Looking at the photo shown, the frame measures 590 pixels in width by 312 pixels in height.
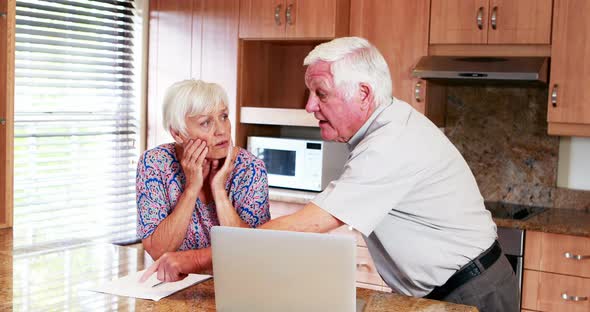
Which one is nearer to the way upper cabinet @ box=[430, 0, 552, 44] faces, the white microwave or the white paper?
the white paper

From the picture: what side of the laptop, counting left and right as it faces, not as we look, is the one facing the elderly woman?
front

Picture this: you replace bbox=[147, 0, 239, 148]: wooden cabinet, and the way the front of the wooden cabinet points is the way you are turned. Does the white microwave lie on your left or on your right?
on your left

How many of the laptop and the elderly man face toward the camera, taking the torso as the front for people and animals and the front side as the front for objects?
0

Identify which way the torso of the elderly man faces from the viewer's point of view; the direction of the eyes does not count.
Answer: to the viewer's left

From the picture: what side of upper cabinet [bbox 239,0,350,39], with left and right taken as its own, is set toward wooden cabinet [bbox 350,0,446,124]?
left

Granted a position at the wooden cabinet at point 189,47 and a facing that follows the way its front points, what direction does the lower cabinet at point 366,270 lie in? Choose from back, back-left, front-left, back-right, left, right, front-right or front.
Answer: front-left

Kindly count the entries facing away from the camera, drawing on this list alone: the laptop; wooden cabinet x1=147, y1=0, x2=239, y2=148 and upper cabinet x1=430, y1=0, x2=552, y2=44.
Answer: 1

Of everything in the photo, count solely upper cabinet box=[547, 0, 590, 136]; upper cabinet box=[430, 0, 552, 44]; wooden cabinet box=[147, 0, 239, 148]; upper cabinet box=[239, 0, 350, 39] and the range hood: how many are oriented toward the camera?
5

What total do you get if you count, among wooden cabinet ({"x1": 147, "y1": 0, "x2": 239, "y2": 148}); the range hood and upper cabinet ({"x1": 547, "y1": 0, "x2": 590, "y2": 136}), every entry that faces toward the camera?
3

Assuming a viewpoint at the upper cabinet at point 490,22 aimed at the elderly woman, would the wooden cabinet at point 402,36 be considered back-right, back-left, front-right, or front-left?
front-right

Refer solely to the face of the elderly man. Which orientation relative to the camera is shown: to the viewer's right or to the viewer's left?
to the viewer's left

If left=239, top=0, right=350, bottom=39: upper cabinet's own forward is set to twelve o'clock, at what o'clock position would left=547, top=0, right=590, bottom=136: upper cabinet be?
left=547, top=0, right=590, bottom=136: upper cabinet is roughly at 10 o'clock from left=239, top=0, right=350, bottom=39: upper cabinet.

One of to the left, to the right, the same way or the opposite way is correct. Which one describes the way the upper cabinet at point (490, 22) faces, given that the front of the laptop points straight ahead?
the opposite way

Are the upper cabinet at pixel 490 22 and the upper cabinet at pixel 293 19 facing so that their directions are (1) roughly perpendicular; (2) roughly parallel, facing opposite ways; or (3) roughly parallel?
roughly parallel

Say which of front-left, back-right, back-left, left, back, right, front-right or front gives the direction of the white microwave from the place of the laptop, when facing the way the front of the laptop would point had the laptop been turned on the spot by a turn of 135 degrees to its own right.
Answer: back-left

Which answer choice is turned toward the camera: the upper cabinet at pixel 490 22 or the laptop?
the upper cabinet

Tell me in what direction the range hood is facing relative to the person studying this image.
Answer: facing the viewer

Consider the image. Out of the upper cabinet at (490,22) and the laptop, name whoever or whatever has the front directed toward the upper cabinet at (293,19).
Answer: the laptop

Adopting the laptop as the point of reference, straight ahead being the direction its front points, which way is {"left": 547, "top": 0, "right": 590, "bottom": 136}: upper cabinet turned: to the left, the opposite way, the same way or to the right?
the opposite way

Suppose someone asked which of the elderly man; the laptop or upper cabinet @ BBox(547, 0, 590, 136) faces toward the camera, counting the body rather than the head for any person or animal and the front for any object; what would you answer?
the upper cabinet

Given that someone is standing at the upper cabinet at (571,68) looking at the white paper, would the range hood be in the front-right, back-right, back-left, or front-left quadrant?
front-right

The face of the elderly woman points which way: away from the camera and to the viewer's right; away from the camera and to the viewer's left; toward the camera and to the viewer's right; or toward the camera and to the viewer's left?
toward the camera and to the viewer's right
